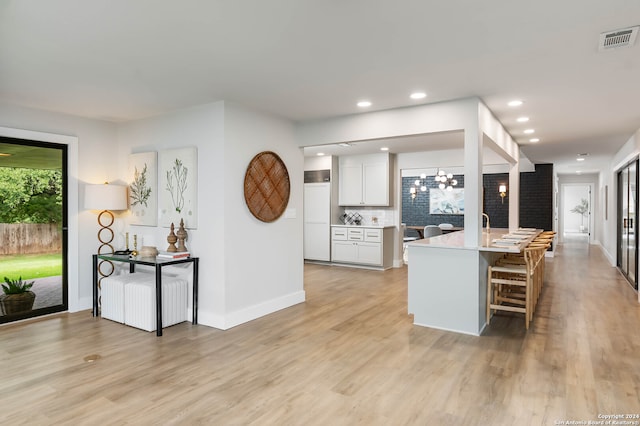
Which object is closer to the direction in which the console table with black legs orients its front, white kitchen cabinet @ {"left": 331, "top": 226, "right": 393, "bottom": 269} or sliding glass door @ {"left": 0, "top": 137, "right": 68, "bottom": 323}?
the sliding glass door

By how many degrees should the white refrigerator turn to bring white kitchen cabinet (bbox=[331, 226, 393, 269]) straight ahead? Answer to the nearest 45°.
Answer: approximately 45° to its left

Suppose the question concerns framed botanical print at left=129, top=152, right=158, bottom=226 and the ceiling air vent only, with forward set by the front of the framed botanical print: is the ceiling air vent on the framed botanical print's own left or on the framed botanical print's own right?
on the framed botanical print's own left

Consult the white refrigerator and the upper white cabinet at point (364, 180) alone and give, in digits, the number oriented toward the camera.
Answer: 2

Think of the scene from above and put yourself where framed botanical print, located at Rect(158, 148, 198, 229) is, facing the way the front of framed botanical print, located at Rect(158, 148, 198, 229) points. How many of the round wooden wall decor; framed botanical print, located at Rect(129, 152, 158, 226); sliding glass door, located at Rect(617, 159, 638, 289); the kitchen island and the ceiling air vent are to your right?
1

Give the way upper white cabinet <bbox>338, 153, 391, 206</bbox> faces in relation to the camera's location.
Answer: facing the viewer

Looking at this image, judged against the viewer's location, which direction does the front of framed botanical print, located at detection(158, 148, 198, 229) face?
facing the viewer and to the left of the viewer

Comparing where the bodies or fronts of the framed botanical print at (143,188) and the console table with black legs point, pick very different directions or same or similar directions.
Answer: same or similar directions

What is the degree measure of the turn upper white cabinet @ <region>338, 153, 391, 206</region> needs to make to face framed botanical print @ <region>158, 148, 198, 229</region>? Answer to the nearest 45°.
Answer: approximately 45° to its right

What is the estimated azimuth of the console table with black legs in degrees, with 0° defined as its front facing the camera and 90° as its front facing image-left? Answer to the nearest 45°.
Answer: approximately 45°

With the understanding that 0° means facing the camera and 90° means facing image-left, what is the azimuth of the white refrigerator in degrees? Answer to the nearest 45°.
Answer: approximately 0°

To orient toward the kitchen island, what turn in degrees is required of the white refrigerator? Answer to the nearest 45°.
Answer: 0° — it already faces it

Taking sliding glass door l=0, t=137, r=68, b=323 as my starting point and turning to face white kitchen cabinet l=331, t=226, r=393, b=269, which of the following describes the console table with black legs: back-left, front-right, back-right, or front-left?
front-right
